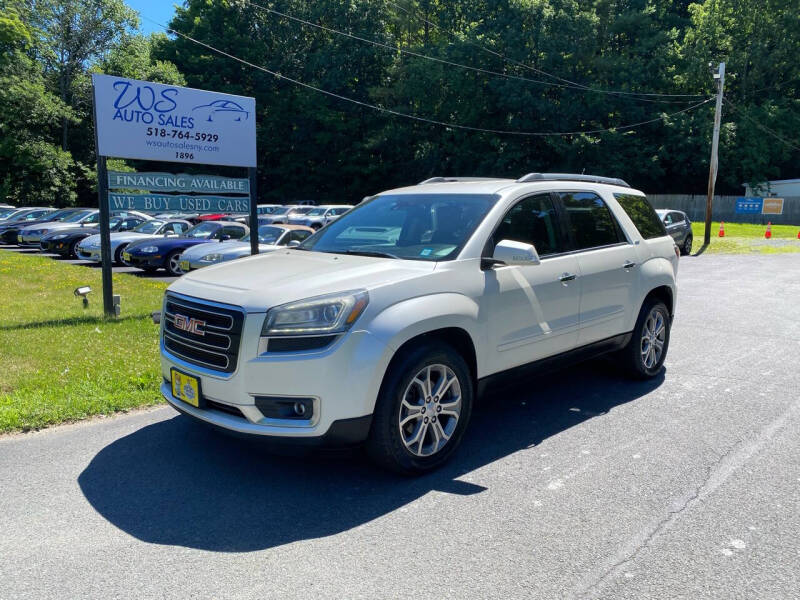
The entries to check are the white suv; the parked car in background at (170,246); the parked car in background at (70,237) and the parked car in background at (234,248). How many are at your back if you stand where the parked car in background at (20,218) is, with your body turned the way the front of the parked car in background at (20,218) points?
0

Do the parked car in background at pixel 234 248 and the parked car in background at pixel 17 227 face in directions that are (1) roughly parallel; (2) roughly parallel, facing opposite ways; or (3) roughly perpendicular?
roughly parallel

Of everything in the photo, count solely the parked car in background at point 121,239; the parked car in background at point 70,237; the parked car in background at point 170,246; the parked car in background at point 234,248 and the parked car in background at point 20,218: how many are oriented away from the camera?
0

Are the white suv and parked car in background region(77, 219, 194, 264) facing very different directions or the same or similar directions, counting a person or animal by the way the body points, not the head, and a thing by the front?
same or similar directions

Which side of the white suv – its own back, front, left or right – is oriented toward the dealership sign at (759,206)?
back

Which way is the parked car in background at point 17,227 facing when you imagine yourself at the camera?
facing the viewer and to the left of the viewer

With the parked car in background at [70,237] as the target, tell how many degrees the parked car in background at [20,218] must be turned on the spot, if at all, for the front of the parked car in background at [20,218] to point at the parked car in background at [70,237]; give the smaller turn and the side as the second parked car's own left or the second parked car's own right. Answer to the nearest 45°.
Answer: approximately 45° to the second parked car's own left

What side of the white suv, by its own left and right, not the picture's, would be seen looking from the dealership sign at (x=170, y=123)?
right

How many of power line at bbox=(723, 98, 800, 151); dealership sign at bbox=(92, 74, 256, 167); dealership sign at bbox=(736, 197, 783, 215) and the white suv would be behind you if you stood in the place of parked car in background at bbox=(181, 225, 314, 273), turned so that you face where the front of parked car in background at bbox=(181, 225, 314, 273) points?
2

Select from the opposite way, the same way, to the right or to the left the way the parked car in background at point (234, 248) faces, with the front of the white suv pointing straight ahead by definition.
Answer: the same way

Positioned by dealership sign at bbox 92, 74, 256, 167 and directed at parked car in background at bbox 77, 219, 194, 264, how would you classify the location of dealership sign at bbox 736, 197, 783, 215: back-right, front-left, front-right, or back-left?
front-right

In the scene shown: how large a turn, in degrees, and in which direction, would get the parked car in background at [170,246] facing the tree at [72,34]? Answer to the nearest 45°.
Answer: approximately 135° to its right

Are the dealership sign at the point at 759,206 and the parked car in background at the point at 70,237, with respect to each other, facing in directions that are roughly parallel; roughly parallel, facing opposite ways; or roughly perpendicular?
roughly parallel

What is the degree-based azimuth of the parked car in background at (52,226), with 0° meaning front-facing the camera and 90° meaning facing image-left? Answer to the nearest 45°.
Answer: approximately 45°

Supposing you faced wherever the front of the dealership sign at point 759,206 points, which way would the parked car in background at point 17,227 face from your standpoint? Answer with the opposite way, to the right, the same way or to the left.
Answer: the same way
